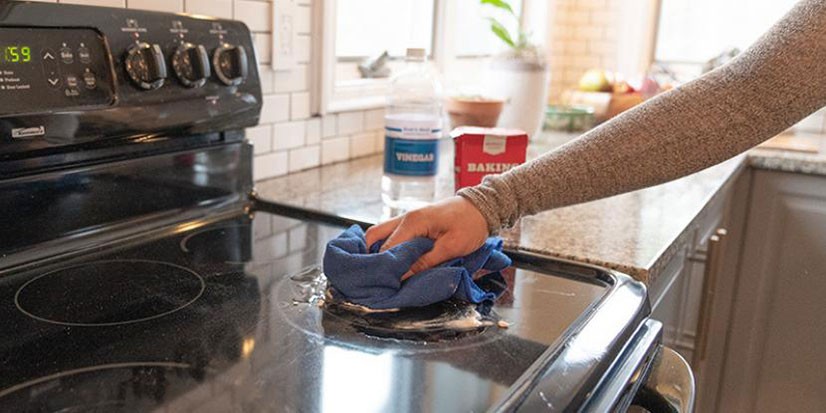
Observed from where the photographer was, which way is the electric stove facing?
facing the viewer and to the right of the viewer

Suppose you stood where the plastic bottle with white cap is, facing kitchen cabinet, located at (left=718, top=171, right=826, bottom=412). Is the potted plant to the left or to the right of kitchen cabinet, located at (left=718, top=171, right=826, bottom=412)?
left

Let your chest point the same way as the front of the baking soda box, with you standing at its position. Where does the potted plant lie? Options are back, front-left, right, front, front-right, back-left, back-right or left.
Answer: back

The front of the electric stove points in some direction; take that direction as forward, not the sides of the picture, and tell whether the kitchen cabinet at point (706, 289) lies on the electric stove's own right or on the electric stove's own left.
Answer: on the electric stove's own left

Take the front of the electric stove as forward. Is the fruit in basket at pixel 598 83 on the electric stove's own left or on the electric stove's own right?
on the electric stove's own left

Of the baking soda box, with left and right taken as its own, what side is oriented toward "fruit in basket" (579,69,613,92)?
back

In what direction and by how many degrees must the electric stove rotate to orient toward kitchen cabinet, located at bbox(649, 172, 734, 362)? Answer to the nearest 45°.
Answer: approximately 90° to its left

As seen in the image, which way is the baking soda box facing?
toward the camera

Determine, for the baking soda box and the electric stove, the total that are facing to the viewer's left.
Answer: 0
